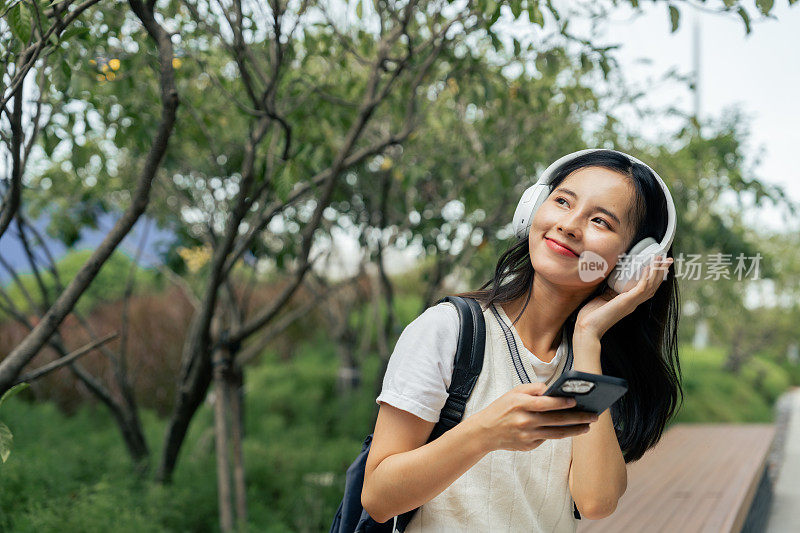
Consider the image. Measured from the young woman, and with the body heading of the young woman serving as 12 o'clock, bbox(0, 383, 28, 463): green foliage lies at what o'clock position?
The green foliage is roughly at 5 o'clock from the young woman.

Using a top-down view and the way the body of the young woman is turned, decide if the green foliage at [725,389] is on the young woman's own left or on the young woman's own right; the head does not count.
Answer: on the young woman's own left

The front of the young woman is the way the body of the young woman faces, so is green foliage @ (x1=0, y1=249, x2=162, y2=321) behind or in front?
behind

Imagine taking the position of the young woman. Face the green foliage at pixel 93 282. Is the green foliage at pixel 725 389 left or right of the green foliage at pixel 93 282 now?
right

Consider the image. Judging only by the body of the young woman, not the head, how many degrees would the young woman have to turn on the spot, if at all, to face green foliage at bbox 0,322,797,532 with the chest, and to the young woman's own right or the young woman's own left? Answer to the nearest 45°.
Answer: approximately 180°

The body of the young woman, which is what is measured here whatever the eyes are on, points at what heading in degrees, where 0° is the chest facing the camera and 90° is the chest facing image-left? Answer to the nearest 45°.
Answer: approximately 315°
